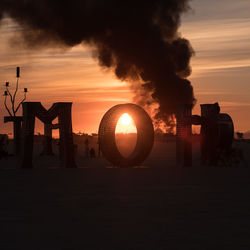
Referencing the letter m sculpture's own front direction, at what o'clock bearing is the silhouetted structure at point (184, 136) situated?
The silhouetted structure is roughly at 9 o'clock from the letter m sculpture.

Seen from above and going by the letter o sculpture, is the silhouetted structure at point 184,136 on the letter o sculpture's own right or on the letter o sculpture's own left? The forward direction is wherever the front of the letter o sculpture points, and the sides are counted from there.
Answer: on the letter o sculpture's own left

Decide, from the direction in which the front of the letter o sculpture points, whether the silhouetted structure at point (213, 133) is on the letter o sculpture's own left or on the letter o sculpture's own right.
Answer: on the letter o sculpture's own left

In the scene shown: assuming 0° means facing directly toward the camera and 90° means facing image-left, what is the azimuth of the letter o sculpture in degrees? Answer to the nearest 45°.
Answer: approximately 0°

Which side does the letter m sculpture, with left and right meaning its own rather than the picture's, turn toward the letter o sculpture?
left

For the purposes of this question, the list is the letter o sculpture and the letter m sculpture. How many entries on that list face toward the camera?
2

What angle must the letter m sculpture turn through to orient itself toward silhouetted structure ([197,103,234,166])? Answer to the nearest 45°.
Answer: approximately 90° to its left

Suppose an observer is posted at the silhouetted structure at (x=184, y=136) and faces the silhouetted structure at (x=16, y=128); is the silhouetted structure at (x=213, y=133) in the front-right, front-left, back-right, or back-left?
back-right

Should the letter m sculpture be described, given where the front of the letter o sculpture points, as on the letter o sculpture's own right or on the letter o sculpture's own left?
on the letter o sculpture's own right

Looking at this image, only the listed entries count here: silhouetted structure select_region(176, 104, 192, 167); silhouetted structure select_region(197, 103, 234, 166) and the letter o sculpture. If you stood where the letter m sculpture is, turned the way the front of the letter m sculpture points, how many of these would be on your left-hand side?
3
